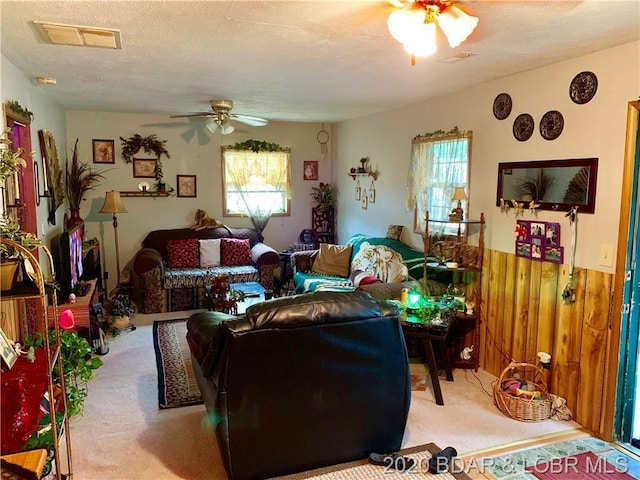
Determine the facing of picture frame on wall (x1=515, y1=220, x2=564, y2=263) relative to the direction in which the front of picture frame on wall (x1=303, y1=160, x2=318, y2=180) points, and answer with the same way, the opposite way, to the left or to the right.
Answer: to the right

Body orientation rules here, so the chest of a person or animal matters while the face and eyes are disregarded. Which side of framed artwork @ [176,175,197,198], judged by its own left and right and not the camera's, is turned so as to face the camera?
front

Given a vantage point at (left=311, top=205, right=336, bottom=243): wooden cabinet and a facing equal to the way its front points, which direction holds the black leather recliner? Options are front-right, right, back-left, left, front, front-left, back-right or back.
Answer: front

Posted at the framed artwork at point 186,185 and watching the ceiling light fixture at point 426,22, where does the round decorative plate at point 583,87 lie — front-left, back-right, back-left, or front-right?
front-left

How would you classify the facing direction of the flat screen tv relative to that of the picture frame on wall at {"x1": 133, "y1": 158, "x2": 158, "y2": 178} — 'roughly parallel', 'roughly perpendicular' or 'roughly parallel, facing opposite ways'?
roughly perpendicular

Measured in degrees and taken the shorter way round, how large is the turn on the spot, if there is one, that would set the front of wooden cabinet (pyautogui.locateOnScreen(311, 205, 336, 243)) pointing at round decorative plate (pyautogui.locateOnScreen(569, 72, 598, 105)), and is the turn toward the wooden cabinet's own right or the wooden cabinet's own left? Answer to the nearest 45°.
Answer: approximately 45° to the wooden cabinet's own left

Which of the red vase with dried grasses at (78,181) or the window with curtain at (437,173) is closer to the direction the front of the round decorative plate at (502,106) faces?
the red vase with dried grasses

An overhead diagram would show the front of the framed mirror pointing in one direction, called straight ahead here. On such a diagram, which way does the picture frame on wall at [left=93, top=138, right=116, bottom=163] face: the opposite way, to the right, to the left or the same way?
to the left

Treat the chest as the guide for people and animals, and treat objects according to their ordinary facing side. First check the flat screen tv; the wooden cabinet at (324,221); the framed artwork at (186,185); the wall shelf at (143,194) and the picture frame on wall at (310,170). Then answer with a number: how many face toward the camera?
4

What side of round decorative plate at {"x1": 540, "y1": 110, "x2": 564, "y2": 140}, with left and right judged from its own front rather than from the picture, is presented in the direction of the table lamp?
right

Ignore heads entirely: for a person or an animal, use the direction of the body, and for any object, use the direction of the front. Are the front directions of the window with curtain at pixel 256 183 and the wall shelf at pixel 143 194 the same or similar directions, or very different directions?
same or similar directions

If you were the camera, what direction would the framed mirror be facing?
facing the viewer and to the left of the viewer

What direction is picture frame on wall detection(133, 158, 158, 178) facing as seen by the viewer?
toward the camera

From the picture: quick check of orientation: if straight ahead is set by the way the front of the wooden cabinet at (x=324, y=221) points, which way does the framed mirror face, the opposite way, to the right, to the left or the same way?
to the right

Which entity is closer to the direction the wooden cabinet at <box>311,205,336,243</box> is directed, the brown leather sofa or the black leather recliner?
the black leather recliner

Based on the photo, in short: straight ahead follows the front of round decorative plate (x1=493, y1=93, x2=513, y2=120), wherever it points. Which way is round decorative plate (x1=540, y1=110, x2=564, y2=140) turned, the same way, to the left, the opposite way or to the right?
the same way

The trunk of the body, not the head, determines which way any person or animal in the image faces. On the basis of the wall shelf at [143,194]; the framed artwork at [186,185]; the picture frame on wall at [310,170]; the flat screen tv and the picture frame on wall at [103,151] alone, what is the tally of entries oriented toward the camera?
4

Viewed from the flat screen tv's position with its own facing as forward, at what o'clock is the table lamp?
The table lamp is roughly at 1 o'clock from the flat screen tv.

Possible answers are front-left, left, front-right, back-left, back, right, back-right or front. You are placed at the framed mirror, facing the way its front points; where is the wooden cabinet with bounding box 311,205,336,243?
right
